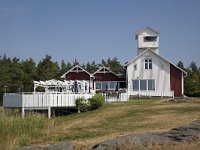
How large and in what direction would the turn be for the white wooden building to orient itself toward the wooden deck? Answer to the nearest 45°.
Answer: approximately 45° to its right

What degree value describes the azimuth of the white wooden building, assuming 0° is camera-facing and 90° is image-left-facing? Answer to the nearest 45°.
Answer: approximately 0°
